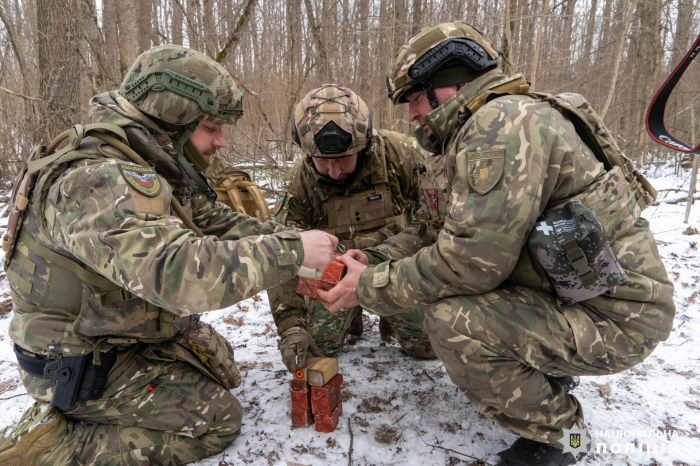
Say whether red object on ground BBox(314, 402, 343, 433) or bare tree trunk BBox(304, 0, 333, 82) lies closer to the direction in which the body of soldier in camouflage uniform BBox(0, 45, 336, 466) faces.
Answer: the red object on ground

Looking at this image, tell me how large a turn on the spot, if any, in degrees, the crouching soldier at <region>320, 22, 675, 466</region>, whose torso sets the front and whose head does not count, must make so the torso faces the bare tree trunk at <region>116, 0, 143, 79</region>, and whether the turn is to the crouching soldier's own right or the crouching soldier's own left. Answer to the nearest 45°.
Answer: approximately 45° to the crouching soldier's own right

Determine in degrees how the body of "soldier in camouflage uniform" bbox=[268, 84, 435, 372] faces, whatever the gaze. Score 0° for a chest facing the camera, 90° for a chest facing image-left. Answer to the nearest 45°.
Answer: approximately 0°

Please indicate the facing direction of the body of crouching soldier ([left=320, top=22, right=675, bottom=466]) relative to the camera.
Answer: to the viewer's left

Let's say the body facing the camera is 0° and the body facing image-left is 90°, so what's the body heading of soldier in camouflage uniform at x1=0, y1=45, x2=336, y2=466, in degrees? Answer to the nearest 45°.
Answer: approximately 270°

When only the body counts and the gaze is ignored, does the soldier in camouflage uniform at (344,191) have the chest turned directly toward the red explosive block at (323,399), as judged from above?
yes
